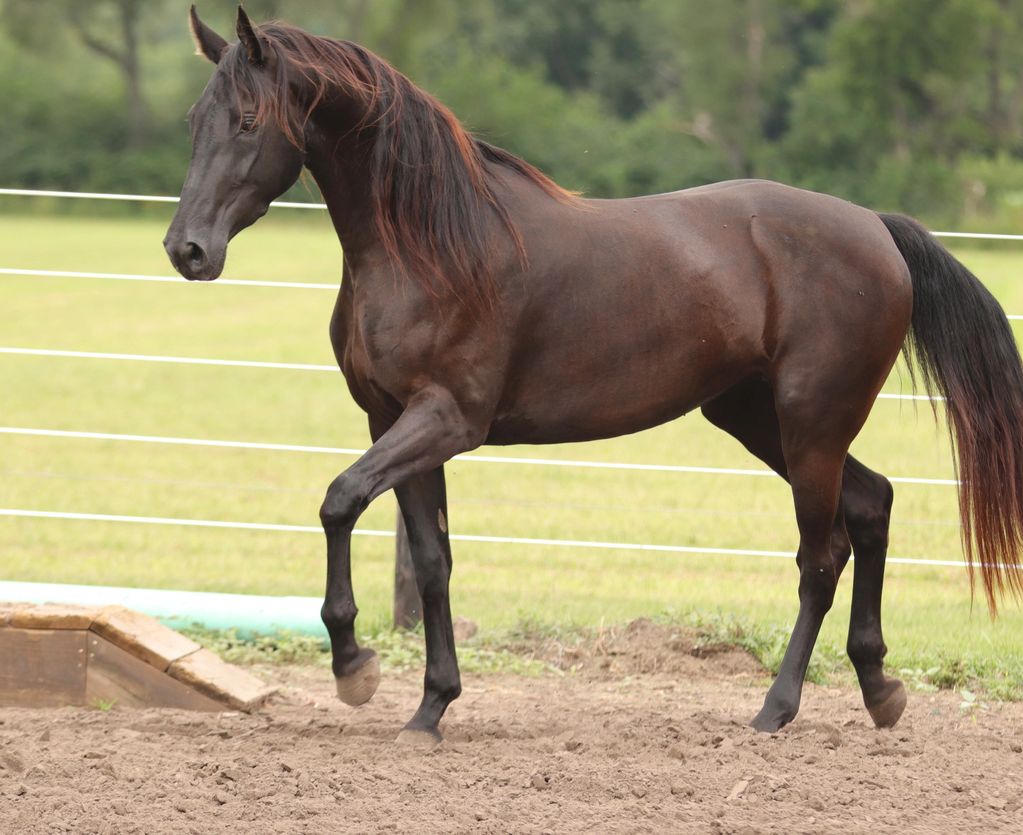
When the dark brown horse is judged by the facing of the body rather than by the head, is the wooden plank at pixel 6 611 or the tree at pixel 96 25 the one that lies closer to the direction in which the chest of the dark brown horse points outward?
the wooden plank

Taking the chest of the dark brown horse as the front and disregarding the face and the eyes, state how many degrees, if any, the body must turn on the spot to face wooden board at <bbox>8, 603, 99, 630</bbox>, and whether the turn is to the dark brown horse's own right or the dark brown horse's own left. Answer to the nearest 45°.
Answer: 0° — it already faces it

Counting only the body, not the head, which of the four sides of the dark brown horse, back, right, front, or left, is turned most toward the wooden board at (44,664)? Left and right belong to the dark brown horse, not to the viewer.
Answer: front

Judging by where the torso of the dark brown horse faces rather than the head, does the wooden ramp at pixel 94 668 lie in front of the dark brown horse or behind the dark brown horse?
in front

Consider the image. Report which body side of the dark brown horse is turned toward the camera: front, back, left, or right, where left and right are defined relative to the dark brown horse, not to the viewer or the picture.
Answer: left
